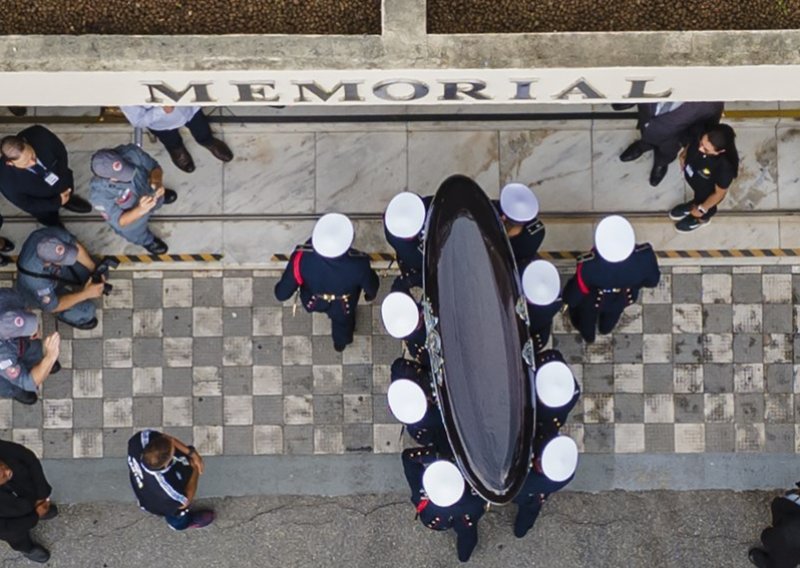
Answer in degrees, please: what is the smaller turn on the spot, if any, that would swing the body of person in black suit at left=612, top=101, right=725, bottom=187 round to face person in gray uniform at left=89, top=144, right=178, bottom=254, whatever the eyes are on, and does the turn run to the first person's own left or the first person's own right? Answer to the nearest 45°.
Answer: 0° — they already face them

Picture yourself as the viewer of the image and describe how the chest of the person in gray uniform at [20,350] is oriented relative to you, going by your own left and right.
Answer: facing to the right of the viewer

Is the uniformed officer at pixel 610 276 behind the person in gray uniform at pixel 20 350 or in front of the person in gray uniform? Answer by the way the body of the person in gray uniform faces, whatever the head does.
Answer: in front

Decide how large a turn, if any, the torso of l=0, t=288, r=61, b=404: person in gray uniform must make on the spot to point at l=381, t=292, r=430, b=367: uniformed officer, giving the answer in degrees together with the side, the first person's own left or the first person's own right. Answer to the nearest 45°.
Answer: approximately 45° to the first person's own right

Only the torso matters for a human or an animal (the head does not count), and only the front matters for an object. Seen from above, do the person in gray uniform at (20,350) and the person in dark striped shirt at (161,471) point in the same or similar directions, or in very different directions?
same or similar directions

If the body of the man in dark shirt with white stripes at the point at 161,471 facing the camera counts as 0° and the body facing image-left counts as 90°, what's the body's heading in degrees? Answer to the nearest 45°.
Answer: approximately 270°

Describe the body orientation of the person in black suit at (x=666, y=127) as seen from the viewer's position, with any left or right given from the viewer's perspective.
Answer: facing the viewer and to the left of the viewer
